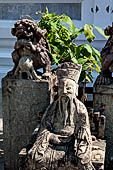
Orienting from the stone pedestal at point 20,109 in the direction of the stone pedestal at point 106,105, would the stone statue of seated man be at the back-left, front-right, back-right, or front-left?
front-right

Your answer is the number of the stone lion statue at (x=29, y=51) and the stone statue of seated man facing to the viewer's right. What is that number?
0

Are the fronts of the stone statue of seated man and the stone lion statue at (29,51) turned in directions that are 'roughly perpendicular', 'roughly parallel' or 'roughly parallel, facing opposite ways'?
roughly parallel

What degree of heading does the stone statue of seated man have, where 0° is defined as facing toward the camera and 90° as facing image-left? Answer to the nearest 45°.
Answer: approximately 45°

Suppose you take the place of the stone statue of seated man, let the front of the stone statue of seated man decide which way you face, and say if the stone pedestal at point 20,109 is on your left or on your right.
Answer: on your right

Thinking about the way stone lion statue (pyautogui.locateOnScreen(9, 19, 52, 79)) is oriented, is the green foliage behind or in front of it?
behind

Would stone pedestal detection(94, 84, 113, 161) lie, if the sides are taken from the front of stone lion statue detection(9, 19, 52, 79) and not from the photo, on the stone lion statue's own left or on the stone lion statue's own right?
on the stone lion statue's own left

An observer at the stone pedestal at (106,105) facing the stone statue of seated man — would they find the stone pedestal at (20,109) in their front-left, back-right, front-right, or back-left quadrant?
front-right
